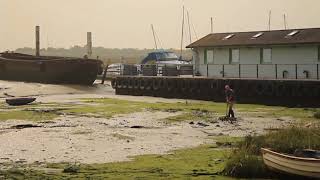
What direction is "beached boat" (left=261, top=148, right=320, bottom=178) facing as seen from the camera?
to the viewer's left

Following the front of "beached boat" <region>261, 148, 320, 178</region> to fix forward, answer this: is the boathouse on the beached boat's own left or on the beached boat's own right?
on the beached boat's own right
